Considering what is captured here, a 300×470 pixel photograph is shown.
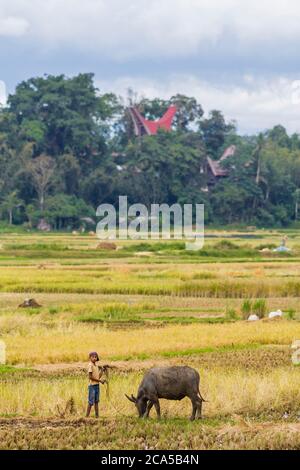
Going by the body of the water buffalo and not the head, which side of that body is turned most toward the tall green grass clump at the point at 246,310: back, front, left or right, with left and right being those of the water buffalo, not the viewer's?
right

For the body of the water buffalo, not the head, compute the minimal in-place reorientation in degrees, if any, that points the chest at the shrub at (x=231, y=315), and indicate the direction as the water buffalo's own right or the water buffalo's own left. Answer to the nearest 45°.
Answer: approximately 90° to the water buffalo's own right

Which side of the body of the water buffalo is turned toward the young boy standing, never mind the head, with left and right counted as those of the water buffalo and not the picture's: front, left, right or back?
front

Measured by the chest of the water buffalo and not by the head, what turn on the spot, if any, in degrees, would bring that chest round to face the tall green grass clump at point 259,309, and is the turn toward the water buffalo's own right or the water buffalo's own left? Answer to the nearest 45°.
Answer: approximately 90° to the water buffalo's own right

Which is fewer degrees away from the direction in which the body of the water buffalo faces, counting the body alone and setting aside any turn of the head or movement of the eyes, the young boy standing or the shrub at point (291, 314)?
the young boy standing

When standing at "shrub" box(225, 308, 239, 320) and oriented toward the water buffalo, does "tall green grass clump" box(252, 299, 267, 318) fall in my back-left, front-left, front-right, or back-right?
back-left

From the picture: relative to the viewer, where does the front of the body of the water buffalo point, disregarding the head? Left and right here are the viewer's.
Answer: facing to the left of the viewer

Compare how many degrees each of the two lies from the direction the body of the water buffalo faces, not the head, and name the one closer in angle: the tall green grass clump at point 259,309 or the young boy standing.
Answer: the young boy standing

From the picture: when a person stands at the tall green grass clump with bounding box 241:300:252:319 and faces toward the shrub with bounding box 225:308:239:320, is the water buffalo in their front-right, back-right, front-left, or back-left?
front-left
